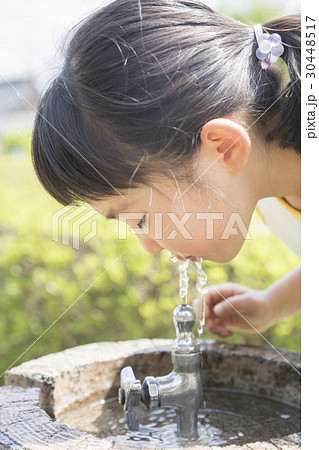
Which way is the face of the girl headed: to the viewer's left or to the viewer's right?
to the viewer's left

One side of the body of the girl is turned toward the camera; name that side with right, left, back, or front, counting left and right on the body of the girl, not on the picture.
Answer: left
